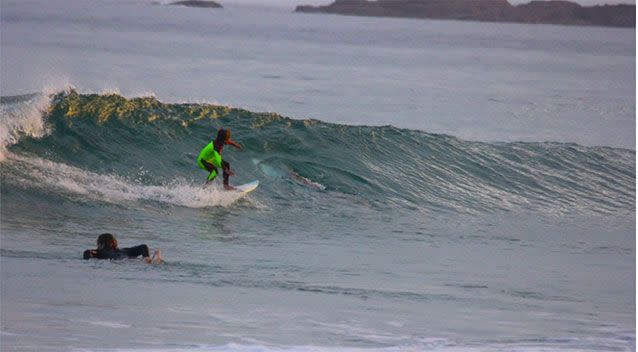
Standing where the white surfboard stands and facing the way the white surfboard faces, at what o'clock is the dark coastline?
The dark coastline is roughly at 10 o'clock from the white surfboard.

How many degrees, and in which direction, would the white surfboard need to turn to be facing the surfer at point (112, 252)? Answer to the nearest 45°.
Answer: approximately 90° to its right

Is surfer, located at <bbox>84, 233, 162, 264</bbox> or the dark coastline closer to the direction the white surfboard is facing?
the dark coastline

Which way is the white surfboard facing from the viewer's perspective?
to the viewer's right
